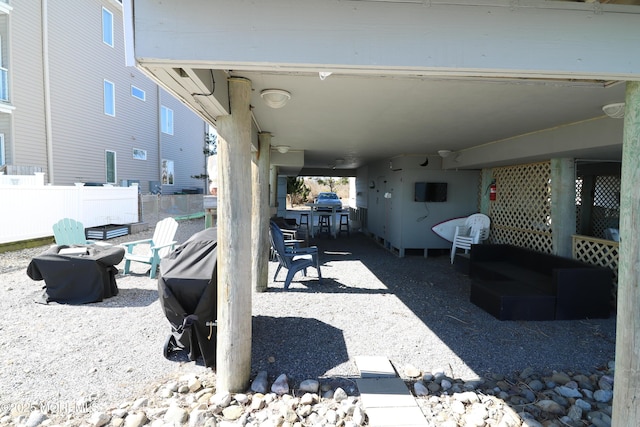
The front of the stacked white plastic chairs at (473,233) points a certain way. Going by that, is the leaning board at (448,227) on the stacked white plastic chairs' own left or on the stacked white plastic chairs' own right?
on the stacked white plastic chairs' own right

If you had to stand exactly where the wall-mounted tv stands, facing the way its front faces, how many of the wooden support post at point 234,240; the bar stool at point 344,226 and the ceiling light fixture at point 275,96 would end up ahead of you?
2

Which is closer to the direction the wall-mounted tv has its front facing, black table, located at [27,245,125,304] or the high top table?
the black table

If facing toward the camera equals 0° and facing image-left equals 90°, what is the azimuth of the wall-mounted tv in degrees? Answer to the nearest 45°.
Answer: approximately 0°

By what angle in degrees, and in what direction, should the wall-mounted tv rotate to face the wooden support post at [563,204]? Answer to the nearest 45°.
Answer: approximately 45° to its left
